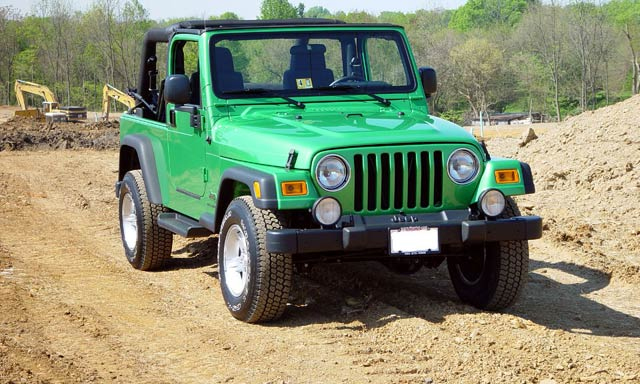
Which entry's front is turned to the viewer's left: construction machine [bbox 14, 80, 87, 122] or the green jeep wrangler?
the construction machine

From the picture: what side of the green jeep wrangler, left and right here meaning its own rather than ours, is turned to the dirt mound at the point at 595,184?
left

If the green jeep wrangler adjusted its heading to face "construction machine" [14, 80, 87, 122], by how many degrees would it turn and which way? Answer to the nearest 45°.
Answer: approximately 135° to its left

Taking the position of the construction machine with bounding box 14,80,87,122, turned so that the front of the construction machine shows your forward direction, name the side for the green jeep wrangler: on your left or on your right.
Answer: on your left

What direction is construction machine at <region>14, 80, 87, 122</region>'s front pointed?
to the viewer's left

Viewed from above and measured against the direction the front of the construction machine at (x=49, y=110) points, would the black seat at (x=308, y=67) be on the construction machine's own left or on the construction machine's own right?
on the construction machine's own left

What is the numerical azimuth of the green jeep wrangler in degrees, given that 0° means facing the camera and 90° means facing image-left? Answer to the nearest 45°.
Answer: approximately 315°

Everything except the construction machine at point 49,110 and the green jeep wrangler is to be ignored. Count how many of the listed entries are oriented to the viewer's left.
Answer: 1
